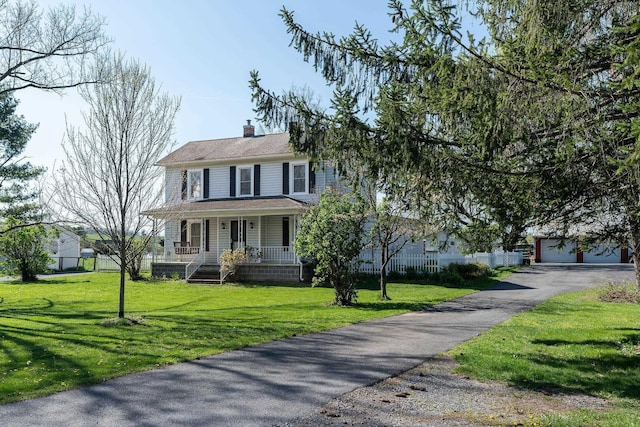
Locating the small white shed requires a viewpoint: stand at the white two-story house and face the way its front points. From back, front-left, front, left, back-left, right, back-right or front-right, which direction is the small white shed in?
back-right

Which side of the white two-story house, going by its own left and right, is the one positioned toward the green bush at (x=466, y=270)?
left

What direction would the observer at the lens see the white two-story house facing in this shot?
facing the viewer

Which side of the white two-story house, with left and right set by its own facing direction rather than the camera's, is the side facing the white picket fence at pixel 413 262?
left
